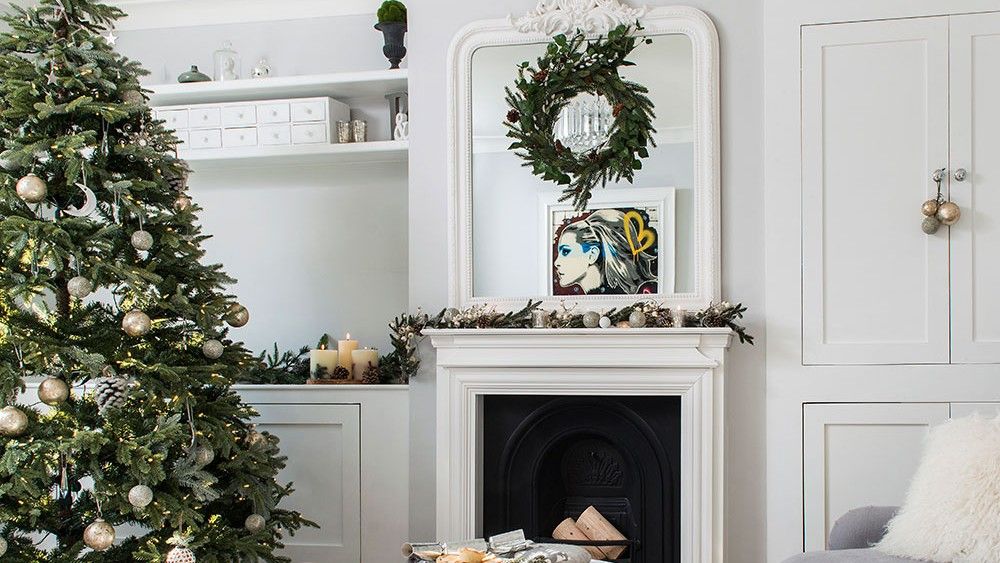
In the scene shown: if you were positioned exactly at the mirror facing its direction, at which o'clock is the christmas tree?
The christmas tree is roughly at 2 o'clock from the mirror.

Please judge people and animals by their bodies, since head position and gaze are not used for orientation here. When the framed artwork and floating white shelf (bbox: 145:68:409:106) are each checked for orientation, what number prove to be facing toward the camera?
2

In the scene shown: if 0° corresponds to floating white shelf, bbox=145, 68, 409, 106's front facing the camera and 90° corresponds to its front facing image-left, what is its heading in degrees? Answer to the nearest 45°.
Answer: approximately 0°

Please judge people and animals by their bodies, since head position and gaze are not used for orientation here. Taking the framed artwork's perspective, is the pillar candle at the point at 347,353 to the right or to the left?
on its right

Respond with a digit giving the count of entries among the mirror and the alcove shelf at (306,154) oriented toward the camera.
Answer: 2
